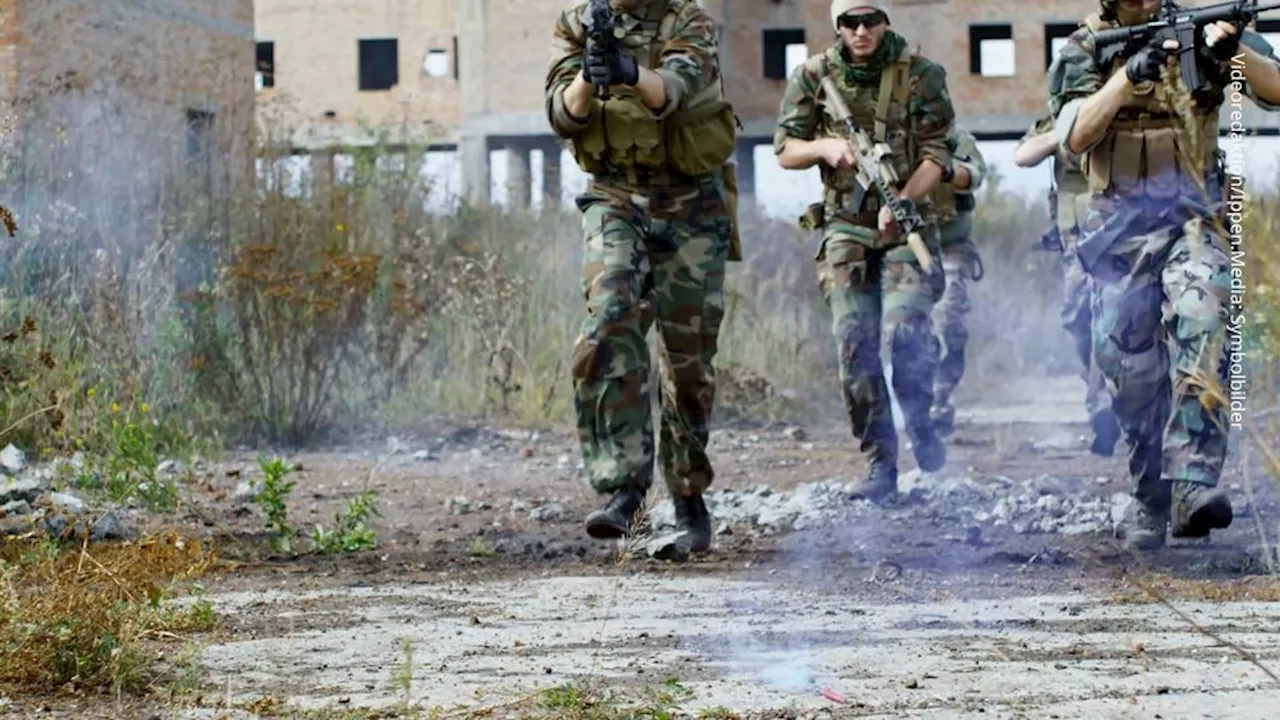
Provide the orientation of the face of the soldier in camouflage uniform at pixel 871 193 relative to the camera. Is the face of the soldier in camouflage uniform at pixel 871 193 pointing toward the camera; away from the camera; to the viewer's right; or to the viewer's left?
toward the camera

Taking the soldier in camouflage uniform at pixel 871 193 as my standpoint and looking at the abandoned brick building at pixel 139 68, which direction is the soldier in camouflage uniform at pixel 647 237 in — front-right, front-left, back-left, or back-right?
back-left

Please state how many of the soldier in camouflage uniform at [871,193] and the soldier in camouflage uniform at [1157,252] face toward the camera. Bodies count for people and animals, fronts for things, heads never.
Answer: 2

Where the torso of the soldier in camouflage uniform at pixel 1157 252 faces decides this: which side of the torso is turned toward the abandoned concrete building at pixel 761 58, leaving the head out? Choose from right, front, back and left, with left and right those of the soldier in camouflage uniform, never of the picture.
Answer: back

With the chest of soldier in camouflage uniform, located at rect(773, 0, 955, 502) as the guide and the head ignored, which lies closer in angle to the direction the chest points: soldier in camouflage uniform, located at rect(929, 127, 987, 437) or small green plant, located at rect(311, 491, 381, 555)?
the small green plant

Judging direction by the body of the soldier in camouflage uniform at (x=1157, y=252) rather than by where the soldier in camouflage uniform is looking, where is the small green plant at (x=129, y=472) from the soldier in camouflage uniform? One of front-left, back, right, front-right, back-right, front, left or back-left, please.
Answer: right

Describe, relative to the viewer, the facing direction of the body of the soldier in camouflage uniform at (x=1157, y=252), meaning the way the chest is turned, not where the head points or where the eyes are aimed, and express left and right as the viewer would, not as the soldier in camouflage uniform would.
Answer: facing the viewer

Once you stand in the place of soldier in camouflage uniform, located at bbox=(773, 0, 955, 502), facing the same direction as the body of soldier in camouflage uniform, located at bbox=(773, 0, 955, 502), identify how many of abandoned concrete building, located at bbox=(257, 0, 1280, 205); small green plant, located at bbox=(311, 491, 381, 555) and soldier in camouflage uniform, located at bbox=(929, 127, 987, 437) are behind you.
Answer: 2

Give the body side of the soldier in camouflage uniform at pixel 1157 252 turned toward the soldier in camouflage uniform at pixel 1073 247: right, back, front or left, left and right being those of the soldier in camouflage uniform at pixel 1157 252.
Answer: back

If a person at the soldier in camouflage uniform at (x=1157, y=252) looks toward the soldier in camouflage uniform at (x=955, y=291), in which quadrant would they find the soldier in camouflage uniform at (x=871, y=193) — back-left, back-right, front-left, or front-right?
front-left

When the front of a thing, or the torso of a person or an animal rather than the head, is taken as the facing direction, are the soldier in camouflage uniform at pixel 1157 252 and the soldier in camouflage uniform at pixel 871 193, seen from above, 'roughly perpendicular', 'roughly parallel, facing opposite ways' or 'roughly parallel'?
roughly parallel

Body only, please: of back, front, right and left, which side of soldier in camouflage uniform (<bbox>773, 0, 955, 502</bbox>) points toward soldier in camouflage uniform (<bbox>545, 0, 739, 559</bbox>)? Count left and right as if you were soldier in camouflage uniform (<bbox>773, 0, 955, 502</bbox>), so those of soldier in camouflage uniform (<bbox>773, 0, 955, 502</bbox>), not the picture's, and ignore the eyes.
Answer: front

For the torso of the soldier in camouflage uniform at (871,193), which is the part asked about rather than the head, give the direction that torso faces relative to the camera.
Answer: toward the camera

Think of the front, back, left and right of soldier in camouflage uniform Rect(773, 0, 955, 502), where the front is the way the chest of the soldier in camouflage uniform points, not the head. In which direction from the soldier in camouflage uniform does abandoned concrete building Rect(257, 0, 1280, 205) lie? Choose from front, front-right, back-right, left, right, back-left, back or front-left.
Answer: back

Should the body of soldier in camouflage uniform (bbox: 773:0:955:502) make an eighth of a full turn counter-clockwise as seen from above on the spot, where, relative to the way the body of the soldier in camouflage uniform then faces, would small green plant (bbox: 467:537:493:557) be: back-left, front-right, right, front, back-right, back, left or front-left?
right
